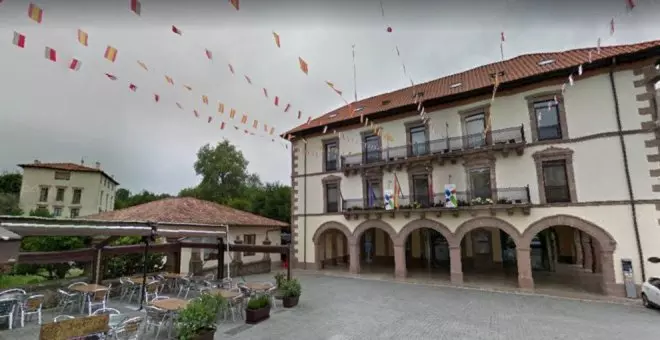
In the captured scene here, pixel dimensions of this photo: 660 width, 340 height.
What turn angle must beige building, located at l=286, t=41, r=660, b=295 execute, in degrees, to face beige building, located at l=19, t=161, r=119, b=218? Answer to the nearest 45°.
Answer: approximately 45° to its right

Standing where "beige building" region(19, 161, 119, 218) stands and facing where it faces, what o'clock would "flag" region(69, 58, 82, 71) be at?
The flag is roughly at 12 o'clock from the beige building.

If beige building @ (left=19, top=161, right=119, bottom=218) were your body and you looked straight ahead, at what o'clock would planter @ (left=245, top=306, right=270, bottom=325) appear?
The planter is roughly at 12 o'clock from the beige building.

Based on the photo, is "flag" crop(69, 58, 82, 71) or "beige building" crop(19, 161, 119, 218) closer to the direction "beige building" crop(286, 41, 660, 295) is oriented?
the flag

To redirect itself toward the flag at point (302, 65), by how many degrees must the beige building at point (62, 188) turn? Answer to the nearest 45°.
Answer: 0° — it already faces it

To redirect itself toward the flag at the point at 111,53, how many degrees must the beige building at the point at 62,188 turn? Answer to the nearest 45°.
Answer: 0° — it already faces it

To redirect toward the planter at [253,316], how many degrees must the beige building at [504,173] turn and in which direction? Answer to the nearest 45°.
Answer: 0° — it already faces it

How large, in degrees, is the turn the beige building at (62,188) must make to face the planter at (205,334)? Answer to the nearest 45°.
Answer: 0° — it already faces it
